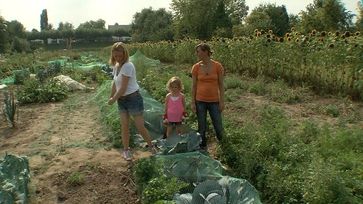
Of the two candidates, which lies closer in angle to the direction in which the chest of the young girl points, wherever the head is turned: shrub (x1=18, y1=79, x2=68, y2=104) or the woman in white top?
the woman in white top

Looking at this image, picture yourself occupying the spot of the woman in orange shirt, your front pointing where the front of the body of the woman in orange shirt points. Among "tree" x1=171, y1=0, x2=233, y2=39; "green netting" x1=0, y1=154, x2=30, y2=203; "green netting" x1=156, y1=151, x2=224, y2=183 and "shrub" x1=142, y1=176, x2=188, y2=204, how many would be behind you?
1

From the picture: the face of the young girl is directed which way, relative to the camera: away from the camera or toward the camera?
toward the camera

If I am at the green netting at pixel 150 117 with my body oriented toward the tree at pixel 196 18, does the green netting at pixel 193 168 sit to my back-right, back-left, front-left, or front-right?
back-right

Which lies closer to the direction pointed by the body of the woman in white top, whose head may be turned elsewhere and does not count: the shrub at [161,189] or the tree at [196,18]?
the shrub

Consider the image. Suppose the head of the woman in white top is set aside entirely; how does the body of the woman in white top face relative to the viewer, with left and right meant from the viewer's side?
facing the viewer and to the left of the viewer

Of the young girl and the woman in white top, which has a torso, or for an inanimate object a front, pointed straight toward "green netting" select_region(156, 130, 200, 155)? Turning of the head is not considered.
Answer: the young girl

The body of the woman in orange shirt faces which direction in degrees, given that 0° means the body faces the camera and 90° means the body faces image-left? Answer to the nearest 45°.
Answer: approximately 0°

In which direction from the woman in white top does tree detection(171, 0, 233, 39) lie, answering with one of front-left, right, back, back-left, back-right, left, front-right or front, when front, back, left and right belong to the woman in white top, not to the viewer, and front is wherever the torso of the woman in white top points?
back-right

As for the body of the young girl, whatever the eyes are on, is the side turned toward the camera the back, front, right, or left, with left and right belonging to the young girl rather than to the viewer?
front

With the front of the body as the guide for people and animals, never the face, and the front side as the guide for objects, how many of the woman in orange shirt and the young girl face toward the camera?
2
